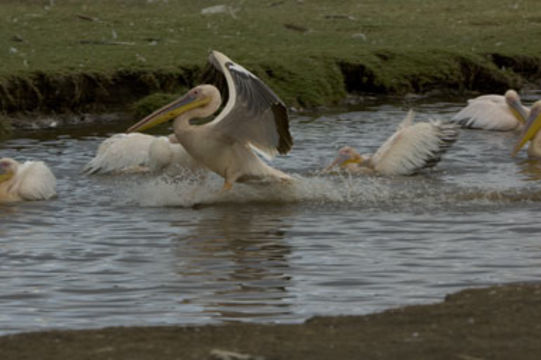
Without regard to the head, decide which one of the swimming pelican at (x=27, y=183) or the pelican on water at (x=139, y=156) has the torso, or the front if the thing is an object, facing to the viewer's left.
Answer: the swimming pelican

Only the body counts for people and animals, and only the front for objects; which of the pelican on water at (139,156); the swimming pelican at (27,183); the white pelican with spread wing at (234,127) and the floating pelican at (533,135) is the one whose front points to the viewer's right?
the pelican on water

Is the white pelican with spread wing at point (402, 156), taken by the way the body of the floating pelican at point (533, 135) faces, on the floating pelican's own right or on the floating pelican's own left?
on the floating pelican's own right

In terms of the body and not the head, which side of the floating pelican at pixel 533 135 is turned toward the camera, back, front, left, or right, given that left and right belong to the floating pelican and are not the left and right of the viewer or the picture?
left

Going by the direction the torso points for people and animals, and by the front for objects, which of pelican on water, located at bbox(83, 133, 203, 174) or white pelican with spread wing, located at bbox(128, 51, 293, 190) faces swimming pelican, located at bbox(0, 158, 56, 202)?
the white pelican with spread wing

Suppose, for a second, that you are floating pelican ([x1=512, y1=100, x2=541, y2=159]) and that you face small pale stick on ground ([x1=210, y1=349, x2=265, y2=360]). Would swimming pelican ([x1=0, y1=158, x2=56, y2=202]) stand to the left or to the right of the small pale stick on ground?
right

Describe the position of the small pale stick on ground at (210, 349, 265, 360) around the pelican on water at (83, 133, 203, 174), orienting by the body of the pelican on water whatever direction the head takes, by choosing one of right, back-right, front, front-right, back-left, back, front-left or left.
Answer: right

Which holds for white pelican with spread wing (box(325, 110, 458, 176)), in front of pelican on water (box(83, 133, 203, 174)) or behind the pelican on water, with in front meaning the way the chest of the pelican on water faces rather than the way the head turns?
in front

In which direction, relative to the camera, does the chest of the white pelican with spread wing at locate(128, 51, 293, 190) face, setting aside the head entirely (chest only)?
to the viewer's left

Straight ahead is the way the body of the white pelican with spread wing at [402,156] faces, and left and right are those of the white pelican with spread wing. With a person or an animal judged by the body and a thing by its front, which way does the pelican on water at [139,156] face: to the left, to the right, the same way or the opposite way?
the opposite way

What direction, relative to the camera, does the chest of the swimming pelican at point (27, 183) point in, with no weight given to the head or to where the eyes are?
to the viewer's left

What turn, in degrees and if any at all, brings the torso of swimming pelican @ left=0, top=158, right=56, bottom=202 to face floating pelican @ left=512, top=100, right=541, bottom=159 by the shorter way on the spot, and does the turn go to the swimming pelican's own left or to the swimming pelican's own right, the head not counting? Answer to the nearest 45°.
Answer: approximately 180°

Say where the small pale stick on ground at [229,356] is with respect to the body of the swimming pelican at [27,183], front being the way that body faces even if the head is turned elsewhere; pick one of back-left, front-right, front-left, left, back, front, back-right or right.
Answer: left

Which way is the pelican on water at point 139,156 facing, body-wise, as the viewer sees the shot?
to the viewer's right

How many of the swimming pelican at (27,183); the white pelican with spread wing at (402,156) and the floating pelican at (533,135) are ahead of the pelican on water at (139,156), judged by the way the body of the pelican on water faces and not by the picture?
2

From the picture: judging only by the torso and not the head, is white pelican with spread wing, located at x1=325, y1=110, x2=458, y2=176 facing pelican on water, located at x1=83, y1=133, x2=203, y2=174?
yes

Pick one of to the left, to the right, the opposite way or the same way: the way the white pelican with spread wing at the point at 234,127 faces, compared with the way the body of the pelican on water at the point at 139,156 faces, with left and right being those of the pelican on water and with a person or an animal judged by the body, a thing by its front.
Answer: the opposite way

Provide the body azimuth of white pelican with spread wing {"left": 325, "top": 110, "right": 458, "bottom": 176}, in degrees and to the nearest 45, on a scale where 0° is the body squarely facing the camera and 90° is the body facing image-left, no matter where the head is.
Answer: approximately 90°
